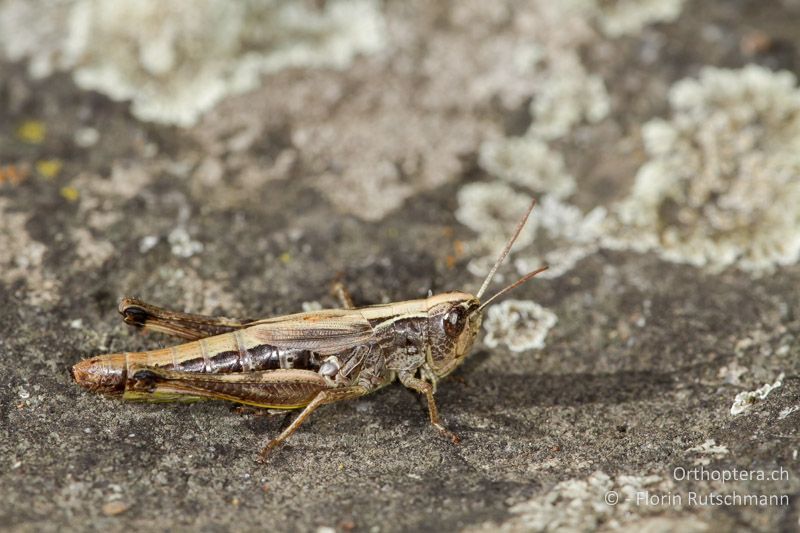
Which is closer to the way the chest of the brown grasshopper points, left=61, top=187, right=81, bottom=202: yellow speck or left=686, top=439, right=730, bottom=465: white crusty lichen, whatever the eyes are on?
the white crusty lichen

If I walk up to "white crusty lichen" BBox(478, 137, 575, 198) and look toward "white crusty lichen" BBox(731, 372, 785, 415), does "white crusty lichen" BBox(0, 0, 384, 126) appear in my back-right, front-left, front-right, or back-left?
back-right

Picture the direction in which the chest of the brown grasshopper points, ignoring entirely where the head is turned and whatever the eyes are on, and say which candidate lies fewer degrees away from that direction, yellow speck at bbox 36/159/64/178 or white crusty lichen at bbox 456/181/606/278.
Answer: the white crusty lichen

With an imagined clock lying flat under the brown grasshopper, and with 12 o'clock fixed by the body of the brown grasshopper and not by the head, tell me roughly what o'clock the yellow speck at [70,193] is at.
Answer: The yellow speck is roughly at 7 o'clock from the brown grasshopper.

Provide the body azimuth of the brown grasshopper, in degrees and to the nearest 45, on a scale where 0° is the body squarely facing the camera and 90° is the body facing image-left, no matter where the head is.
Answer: approximately 270°

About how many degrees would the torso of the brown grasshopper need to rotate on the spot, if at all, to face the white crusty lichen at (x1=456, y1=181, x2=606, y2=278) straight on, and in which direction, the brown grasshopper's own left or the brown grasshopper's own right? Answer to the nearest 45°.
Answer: approximately 45° to the brown grasshopper's own left

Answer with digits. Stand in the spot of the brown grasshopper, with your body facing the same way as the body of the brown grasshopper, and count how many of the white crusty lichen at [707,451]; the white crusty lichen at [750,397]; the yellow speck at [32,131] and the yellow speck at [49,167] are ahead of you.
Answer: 2

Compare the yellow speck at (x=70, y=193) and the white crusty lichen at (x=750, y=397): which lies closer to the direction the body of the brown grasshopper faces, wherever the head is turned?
the white crusty lichen

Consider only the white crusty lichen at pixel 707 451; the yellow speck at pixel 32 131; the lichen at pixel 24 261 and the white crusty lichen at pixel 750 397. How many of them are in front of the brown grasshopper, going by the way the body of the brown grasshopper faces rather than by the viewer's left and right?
2

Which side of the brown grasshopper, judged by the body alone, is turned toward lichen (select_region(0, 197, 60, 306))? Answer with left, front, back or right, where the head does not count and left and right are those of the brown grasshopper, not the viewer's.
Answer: back

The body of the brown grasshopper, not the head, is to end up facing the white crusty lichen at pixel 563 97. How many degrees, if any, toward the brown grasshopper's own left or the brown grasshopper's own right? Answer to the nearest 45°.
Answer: approximately 45° to the brown grasshopper's own left

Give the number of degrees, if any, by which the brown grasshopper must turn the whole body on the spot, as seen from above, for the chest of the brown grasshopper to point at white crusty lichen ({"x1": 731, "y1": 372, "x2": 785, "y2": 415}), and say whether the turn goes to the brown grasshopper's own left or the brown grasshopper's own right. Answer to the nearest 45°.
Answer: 0° — it already faces it
